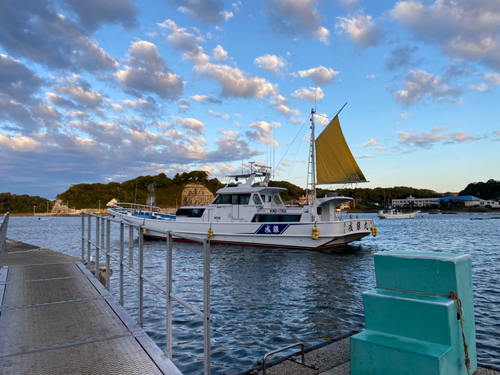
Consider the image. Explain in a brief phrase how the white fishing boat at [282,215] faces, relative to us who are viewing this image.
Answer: facing away from the viewer and to the left of the viewer

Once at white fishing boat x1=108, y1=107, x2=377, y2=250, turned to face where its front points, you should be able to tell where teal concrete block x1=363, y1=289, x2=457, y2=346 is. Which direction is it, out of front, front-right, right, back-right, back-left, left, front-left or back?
back-left

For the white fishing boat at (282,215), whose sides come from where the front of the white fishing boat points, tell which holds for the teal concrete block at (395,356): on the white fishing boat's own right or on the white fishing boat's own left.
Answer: on the white fishing boat's own left

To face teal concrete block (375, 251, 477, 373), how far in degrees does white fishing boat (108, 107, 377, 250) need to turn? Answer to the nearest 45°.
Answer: approximately 135° to its left

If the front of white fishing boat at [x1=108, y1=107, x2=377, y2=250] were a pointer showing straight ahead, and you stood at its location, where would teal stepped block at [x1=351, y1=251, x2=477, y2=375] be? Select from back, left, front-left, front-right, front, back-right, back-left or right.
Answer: back-left
